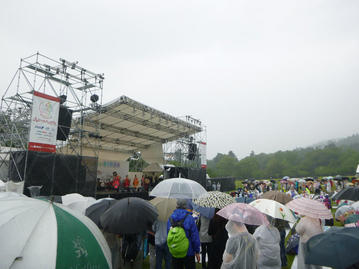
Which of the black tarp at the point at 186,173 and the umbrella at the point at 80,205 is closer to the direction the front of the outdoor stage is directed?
the umbrella

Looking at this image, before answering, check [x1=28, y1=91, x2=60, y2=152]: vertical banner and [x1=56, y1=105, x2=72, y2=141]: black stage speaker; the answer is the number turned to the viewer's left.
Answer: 0

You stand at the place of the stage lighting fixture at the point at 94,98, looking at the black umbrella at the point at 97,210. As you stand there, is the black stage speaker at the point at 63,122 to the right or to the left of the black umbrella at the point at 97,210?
right

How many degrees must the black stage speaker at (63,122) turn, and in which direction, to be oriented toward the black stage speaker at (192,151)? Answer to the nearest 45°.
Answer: approximately 90° to its left

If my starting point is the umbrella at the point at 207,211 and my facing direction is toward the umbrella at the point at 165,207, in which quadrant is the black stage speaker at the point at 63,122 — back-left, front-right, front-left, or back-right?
front-right

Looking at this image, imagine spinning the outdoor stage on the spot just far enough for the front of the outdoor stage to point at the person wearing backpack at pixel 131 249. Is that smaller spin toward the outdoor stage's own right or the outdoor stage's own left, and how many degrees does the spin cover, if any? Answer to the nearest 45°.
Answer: approximately 45° to the outdoor stage's own right

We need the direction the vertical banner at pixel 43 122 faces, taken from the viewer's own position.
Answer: facing the viewer and to the right of the viewer

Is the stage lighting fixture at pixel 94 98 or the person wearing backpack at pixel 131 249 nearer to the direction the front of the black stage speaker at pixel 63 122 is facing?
the person wearing backpack

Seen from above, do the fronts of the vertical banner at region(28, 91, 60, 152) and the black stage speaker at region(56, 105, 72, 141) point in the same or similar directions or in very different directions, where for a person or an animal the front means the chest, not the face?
same or similar directions

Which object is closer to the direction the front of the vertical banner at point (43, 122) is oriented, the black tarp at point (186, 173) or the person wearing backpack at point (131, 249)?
the person wearing backpack

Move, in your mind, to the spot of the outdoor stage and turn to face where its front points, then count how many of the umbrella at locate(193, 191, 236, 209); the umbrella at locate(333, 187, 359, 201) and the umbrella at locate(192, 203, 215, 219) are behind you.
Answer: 0

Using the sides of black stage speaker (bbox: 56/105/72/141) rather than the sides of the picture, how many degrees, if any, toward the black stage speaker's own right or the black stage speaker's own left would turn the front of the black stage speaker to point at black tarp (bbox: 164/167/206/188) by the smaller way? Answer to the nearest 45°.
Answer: approximately 90° to the black stage speaker's own left

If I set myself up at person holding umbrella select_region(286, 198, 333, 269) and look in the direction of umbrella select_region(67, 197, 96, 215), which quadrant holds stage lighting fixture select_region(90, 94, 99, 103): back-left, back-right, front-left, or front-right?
front-right
